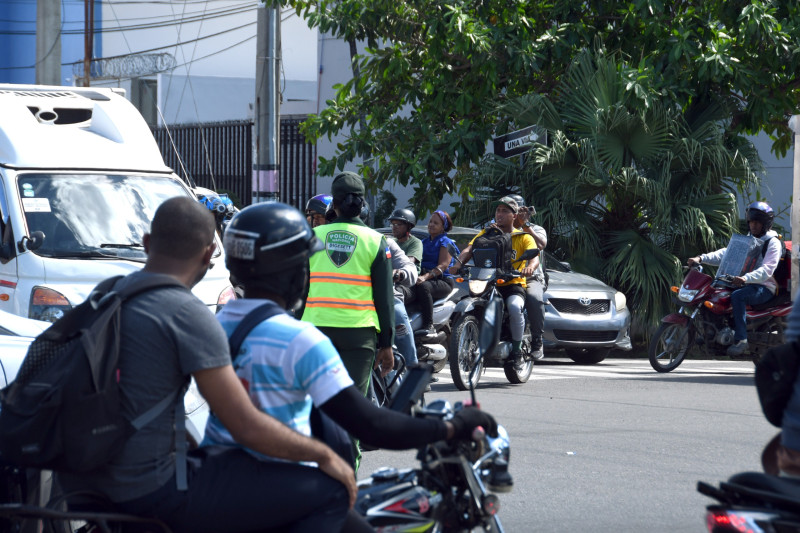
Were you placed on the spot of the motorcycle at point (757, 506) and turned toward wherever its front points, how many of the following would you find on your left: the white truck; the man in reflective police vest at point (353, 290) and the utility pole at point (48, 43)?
3

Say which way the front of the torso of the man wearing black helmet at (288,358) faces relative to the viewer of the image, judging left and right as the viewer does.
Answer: facing away from the viewer and to the right of the viewer

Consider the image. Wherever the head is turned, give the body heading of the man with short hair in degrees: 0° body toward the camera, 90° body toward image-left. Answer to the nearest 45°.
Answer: approximately 225°

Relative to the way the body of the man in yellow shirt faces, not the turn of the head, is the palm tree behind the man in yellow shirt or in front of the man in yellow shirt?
behind

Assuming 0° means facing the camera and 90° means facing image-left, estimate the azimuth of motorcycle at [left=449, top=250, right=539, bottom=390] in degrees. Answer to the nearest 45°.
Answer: approximately 45°

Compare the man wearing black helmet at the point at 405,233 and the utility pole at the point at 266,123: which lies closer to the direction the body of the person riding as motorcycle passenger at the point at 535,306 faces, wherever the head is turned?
the man wearing black helmet

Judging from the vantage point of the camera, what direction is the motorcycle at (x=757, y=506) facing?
facing away from the viewer and to the right of the viewer

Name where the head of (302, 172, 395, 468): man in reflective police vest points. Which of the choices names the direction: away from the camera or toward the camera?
away from the camera
